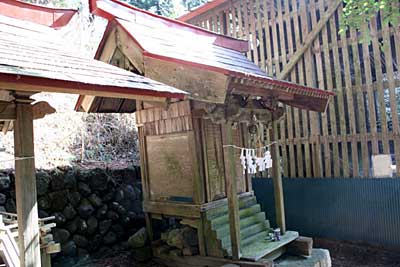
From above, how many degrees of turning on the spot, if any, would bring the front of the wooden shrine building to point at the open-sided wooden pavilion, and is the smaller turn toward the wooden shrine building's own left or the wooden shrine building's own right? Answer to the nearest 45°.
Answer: approximately 90° to the wooden shrine building's own right

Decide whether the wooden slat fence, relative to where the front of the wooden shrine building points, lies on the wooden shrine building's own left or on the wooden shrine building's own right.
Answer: on the wooden shrine building's own left

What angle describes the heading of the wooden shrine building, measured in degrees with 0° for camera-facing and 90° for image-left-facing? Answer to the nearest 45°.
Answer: approximately 315°
